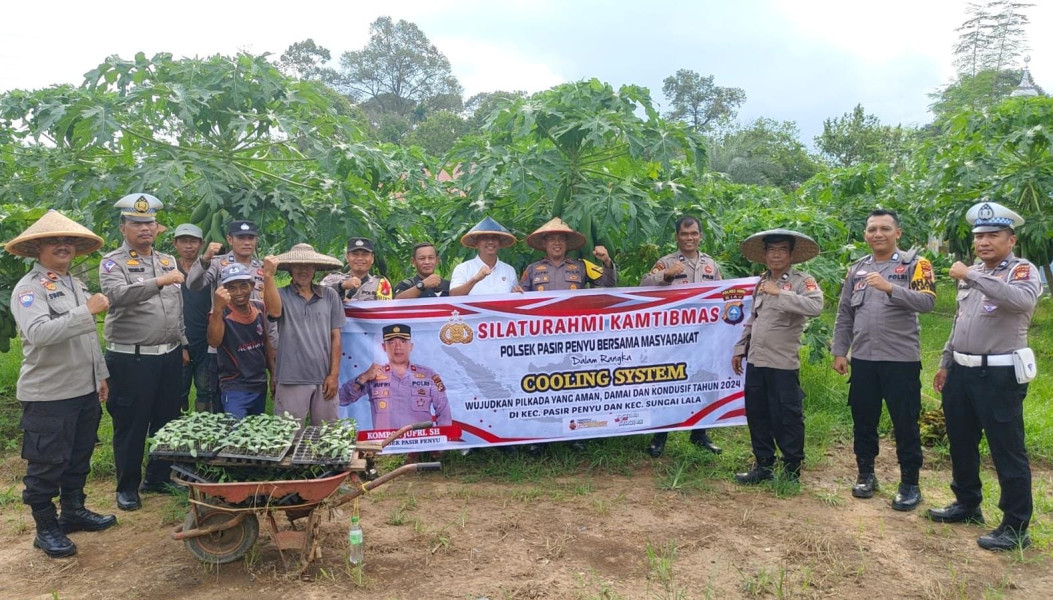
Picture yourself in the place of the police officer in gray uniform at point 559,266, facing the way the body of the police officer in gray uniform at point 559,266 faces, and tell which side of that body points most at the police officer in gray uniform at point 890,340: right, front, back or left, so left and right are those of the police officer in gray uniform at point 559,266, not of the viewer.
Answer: left

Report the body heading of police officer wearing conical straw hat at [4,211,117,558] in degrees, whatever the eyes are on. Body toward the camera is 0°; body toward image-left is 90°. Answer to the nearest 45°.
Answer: approximately 315°

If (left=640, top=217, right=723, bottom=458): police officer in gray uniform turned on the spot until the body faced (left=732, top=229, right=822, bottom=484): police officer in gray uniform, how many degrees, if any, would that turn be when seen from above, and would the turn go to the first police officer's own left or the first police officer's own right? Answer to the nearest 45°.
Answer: approximately 45° to the first police officer's own left

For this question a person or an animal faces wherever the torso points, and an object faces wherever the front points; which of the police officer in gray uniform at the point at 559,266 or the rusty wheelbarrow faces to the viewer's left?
the rusty wheelbarrow

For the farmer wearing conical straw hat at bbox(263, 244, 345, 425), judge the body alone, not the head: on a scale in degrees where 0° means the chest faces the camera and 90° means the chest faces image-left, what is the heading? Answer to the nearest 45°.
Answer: approximately 0°

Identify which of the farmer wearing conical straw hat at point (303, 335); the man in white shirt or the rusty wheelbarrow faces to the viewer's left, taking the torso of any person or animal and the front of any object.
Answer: the rusty wheelbarrow

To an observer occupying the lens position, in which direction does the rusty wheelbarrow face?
facing to the left of the viewer

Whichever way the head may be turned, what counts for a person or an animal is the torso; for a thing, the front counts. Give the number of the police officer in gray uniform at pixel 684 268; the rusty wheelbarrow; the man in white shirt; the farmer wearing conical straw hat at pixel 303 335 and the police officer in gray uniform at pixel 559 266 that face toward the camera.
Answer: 4
